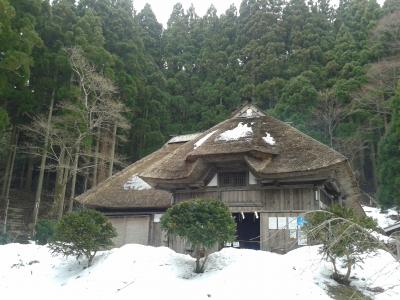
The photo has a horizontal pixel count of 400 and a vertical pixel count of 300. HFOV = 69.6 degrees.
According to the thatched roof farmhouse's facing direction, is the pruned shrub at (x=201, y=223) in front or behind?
in front

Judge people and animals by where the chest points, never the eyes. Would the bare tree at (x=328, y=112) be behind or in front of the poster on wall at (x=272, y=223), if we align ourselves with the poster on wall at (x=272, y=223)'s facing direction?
behind

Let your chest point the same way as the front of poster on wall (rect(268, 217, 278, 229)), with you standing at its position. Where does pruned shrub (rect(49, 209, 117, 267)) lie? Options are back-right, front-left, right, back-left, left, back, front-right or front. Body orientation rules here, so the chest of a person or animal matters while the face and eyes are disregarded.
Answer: front-right

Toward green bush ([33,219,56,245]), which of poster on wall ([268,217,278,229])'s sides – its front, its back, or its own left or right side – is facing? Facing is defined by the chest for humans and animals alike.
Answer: right

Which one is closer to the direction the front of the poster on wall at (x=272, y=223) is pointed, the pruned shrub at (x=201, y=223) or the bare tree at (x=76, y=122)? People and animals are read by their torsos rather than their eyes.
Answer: the pruned shrub

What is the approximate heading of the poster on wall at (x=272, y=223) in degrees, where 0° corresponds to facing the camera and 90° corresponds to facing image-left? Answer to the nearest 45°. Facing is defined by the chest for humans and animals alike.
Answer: approximately 0°

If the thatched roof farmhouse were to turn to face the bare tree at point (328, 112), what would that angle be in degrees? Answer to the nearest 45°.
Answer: approximately 135° to its left
